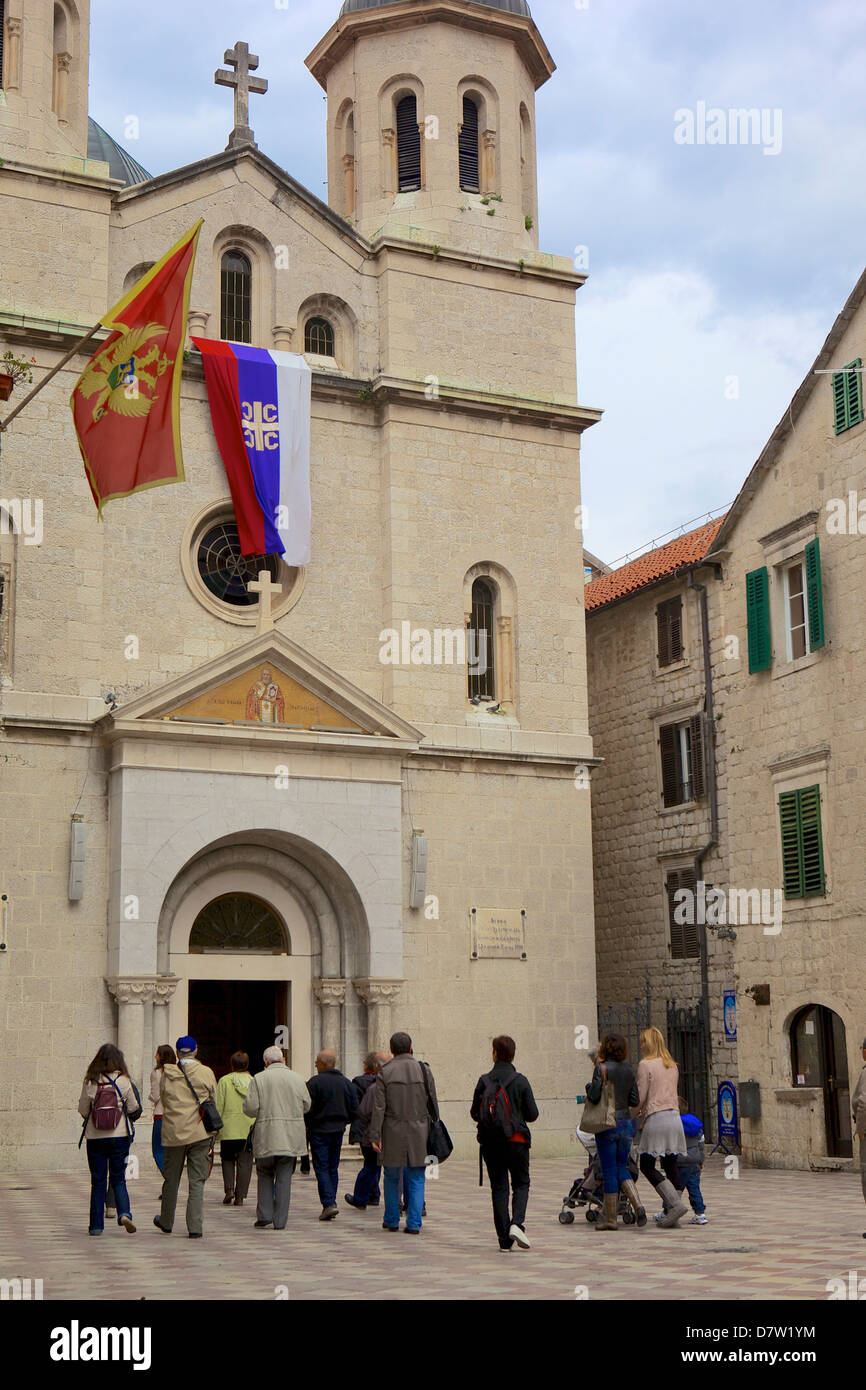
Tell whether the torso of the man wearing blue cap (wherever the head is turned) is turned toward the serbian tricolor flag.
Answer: yes

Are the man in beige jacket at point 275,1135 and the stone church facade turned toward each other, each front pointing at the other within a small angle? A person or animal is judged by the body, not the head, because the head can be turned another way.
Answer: yes

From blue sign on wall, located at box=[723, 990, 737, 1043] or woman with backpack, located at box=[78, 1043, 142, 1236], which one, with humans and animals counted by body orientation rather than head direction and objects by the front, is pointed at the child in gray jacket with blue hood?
the blue sign on wall

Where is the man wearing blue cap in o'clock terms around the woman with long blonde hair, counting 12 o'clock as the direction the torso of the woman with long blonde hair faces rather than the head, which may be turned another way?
The man wearing blue cap is roughly at 10 o'clock from the woman with long blonde hair.

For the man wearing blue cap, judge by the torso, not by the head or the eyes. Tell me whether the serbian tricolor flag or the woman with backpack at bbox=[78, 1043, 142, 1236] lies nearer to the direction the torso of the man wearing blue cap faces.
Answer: the serbian tricolor flag

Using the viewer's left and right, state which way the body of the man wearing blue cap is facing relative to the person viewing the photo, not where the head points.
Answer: facing away from the viewer

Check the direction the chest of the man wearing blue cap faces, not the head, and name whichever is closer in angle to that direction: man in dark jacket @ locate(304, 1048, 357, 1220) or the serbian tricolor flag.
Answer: the serbian tricolor flag

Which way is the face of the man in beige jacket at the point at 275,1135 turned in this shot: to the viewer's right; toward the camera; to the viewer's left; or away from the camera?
away from the camera

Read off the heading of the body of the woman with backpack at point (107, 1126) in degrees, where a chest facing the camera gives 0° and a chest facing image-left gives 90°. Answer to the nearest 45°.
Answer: approximately 180°
